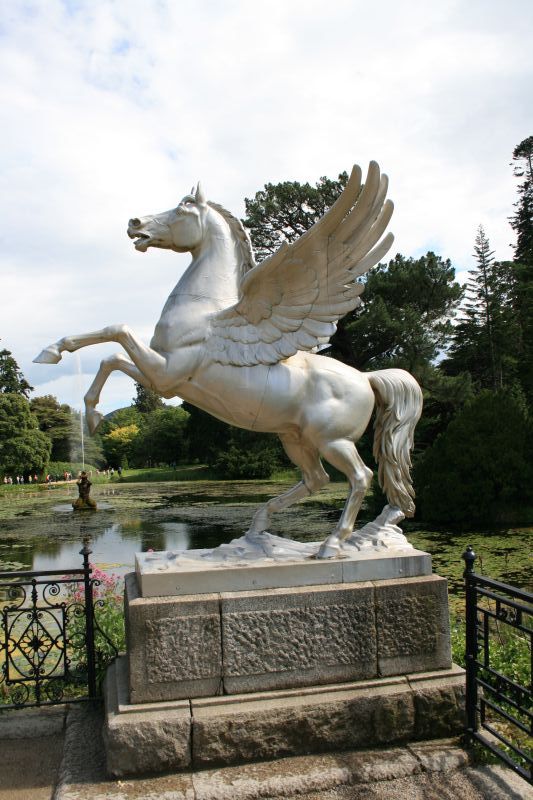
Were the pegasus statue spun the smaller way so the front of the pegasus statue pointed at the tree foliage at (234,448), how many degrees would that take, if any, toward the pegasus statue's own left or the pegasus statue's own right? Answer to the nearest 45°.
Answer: approximately 90° to the pegasus statue's own right

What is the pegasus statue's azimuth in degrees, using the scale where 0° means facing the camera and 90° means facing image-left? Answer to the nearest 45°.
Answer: approximately 90°

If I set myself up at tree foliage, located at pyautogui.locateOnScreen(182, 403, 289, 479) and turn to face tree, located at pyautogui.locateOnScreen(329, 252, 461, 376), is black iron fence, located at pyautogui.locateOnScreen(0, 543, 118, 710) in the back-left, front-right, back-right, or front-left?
front-right

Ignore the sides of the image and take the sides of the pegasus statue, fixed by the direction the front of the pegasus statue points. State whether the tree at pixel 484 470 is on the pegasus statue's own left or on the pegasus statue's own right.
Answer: on the pegasus statue's own right

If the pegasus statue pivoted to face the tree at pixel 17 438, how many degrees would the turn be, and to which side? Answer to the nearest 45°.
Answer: approximately 90° to its right

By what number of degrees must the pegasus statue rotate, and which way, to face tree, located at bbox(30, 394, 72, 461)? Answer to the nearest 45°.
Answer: approximately 90° to its right

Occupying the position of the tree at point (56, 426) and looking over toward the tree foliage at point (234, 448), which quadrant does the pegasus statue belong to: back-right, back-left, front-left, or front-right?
front-right

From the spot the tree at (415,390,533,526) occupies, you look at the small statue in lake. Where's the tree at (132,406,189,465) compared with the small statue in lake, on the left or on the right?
right

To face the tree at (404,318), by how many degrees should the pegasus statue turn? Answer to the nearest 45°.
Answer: approximately 90° to its right

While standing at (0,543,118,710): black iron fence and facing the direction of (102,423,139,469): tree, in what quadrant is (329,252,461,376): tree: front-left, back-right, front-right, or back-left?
front-right

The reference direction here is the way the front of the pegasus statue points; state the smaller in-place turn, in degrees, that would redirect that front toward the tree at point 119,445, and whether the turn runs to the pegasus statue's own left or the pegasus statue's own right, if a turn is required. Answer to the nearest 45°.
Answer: approximately 90° to the pegasus statue's own right
